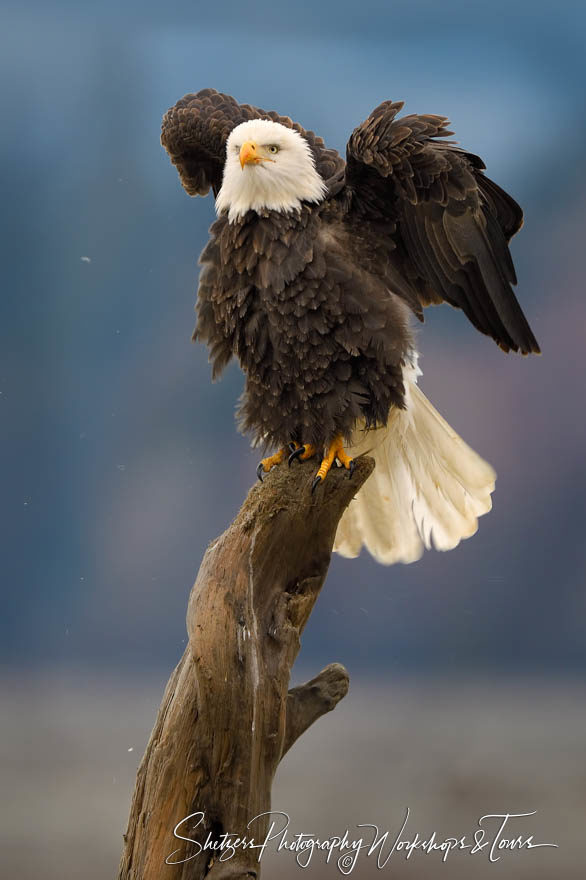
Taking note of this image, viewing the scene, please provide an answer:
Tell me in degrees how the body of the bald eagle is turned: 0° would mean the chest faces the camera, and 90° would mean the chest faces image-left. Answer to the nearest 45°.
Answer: approximately 45°
